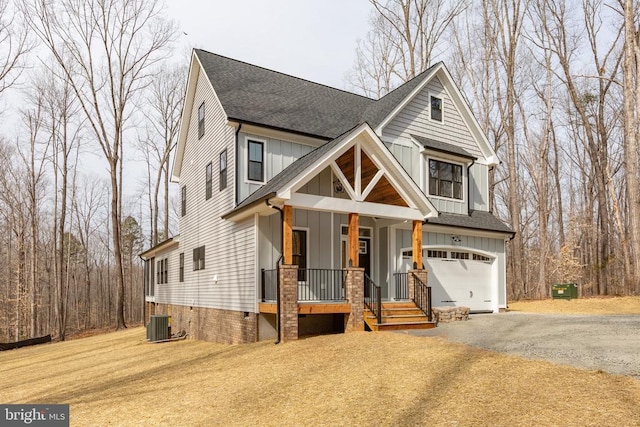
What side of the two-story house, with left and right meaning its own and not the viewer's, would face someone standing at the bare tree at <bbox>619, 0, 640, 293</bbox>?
left

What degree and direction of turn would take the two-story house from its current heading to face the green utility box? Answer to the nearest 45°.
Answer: approximately 90° to its left
